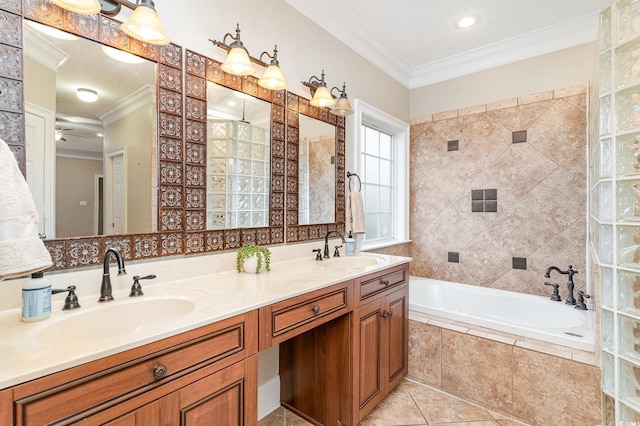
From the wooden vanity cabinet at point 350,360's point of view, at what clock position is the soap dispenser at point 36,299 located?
The soap dispenser is roughly at 3 o'clock from the wooden vanity cabinet.

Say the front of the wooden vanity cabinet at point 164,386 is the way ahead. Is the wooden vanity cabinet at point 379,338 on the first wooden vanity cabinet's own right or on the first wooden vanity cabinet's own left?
on the first wooden vanity cabinet's own left

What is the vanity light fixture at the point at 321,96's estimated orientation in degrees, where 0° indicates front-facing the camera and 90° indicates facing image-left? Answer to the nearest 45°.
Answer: approximately 315°

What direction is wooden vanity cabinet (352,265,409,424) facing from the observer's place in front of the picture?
facing the viewer and to the right of the viewer

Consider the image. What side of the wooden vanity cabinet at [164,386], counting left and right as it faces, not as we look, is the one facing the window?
left

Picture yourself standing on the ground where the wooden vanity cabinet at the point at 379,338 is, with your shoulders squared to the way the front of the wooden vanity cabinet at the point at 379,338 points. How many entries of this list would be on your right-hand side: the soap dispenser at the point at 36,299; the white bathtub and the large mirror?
2

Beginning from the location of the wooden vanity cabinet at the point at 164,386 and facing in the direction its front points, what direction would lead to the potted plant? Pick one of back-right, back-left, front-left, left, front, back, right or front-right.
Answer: left

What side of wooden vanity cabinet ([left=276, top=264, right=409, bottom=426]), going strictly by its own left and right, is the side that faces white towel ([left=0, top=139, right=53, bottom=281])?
right

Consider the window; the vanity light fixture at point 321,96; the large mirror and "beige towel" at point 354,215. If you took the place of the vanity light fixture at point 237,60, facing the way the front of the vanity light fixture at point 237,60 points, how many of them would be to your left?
3

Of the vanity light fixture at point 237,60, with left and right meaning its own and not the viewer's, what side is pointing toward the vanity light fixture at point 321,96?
left
